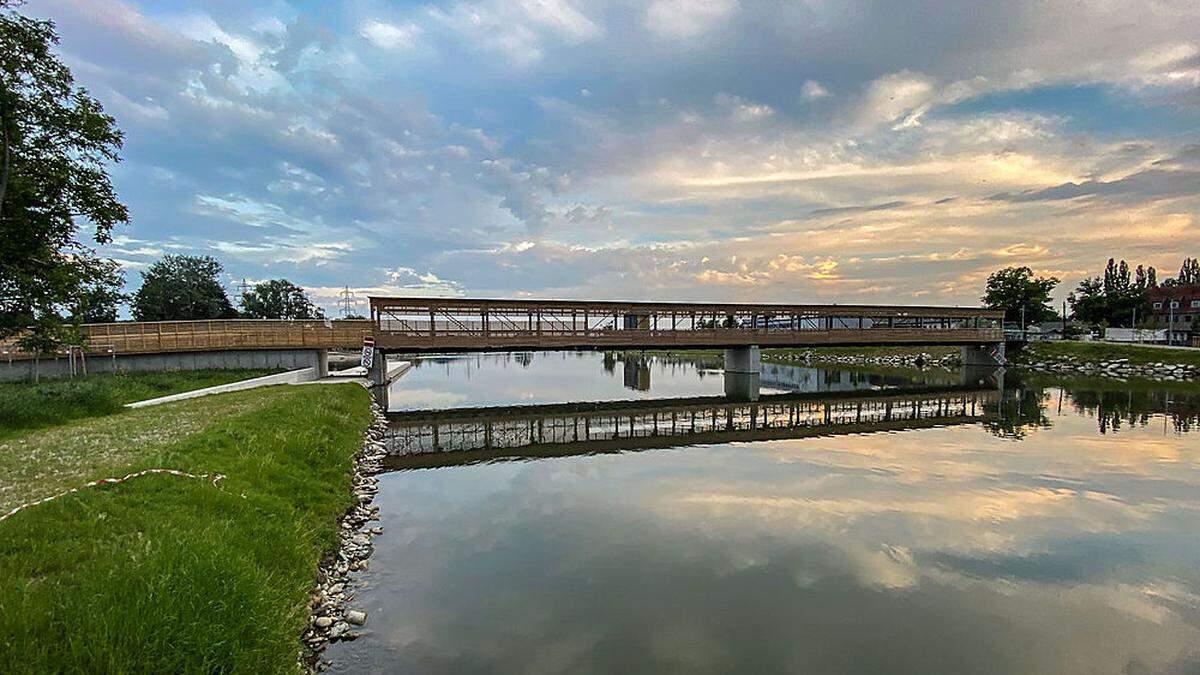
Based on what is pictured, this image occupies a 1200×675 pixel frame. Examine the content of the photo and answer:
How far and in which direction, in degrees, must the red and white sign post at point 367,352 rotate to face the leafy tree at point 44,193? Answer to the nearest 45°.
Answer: approximately 90° to its right

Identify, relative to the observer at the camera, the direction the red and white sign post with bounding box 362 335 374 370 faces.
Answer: facing the viewer

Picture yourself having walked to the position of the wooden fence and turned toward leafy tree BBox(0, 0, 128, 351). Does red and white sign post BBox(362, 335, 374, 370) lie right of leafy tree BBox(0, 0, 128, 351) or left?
left

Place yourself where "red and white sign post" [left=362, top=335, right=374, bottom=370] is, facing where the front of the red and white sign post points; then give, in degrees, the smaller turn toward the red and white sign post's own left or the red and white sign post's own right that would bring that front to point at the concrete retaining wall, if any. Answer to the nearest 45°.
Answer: approximately 135° to the red and white sign post's own right

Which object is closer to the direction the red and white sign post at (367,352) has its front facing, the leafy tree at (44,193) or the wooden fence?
the leafy tree
